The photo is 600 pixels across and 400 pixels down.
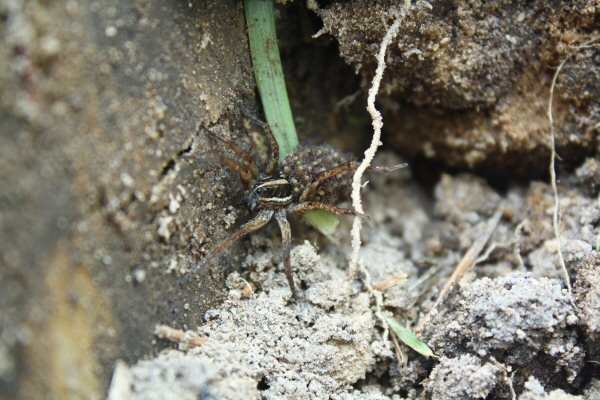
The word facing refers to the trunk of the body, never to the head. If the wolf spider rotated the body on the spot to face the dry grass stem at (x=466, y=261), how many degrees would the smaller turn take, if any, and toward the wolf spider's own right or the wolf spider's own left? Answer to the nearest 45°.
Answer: approximately 180°

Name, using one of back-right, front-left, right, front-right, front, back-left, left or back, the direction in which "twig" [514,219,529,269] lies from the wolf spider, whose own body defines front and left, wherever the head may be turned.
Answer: back

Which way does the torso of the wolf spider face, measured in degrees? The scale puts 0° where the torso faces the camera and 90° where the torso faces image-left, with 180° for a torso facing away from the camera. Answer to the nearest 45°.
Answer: approximately 90°

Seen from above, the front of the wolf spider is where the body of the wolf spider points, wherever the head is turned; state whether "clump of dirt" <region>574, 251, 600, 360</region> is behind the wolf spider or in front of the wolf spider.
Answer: behind
